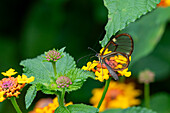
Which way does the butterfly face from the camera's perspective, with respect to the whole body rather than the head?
to the viewer's left

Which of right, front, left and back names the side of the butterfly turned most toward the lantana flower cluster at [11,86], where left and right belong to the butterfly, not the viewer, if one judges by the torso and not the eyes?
front

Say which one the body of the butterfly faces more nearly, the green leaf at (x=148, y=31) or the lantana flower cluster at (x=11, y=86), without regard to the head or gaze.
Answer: the lantana flower cluster
